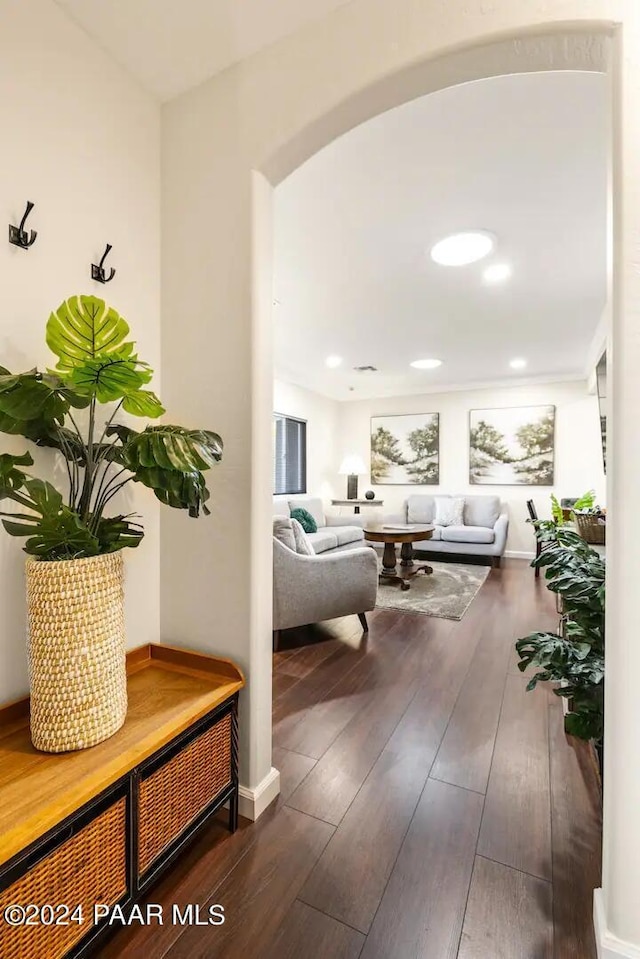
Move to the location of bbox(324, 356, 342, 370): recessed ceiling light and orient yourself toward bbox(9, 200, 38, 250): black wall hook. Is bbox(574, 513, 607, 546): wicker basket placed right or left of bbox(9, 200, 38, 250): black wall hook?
left

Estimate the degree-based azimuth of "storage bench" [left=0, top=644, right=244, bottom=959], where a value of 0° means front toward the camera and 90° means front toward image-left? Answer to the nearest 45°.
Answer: approximately 315°

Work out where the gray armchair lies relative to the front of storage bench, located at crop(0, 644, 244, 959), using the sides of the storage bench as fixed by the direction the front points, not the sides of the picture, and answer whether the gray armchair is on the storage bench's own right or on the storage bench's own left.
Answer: on the storage bench's own left

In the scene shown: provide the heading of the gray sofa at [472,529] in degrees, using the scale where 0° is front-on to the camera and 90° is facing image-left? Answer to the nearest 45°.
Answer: approximately 45°

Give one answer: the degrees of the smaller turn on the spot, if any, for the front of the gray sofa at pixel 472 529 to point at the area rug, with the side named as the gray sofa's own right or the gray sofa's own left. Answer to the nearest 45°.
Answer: approximately 45° to the gray sofa's own left
